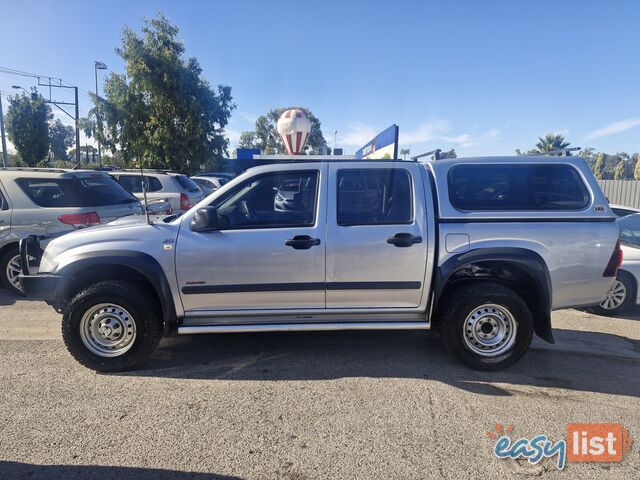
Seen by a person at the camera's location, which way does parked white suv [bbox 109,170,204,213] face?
facing away from the viewer and to the left of the viewer

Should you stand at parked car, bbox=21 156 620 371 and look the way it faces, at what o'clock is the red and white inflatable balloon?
The red and white inflatable balloon is roughly at 3 o'clock from the parked car.

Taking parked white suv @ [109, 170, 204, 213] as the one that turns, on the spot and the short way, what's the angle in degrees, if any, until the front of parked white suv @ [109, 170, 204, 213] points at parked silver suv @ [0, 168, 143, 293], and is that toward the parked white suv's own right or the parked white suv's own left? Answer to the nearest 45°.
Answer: approximately 90° to the parked white suv's own left

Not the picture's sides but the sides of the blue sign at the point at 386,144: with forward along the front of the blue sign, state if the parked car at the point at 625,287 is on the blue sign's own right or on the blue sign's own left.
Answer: on the blue sign's own left

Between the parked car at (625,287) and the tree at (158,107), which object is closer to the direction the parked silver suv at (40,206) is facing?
the tree

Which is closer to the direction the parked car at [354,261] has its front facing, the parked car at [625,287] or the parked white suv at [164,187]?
the parked white suv

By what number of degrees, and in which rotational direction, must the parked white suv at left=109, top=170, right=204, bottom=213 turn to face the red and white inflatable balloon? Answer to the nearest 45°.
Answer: approximately 90° to its right

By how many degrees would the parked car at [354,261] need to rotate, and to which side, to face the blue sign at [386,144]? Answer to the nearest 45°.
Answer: approximately 90° to its right

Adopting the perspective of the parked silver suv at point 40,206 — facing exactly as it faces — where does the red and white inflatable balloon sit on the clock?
The red and white inflatable balloon is roughly at 3 o'clock from the parked silver suv.

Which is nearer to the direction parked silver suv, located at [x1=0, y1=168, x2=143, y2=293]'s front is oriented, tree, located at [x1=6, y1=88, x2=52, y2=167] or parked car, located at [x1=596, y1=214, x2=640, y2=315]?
the tree

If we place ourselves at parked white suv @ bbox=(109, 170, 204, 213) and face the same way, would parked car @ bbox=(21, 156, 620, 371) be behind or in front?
behind

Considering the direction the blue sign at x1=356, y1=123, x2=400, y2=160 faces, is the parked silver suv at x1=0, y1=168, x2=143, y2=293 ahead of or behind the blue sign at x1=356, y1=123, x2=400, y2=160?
ahead

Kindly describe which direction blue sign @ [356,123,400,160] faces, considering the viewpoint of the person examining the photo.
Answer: facing the viewer and to the left of the viewer

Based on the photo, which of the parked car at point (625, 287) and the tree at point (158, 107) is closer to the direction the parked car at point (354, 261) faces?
the tree

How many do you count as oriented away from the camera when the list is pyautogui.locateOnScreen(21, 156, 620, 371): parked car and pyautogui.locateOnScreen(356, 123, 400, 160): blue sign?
0

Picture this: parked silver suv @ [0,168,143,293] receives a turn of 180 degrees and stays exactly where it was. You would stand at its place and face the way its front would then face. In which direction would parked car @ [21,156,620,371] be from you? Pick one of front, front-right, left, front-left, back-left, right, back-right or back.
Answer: front

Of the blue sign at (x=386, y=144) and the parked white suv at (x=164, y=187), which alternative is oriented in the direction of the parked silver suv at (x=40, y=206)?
the blue sign

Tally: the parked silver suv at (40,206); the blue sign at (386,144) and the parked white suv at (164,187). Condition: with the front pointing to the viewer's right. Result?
0

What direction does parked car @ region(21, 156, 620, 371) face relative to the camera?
to the viewer's left
